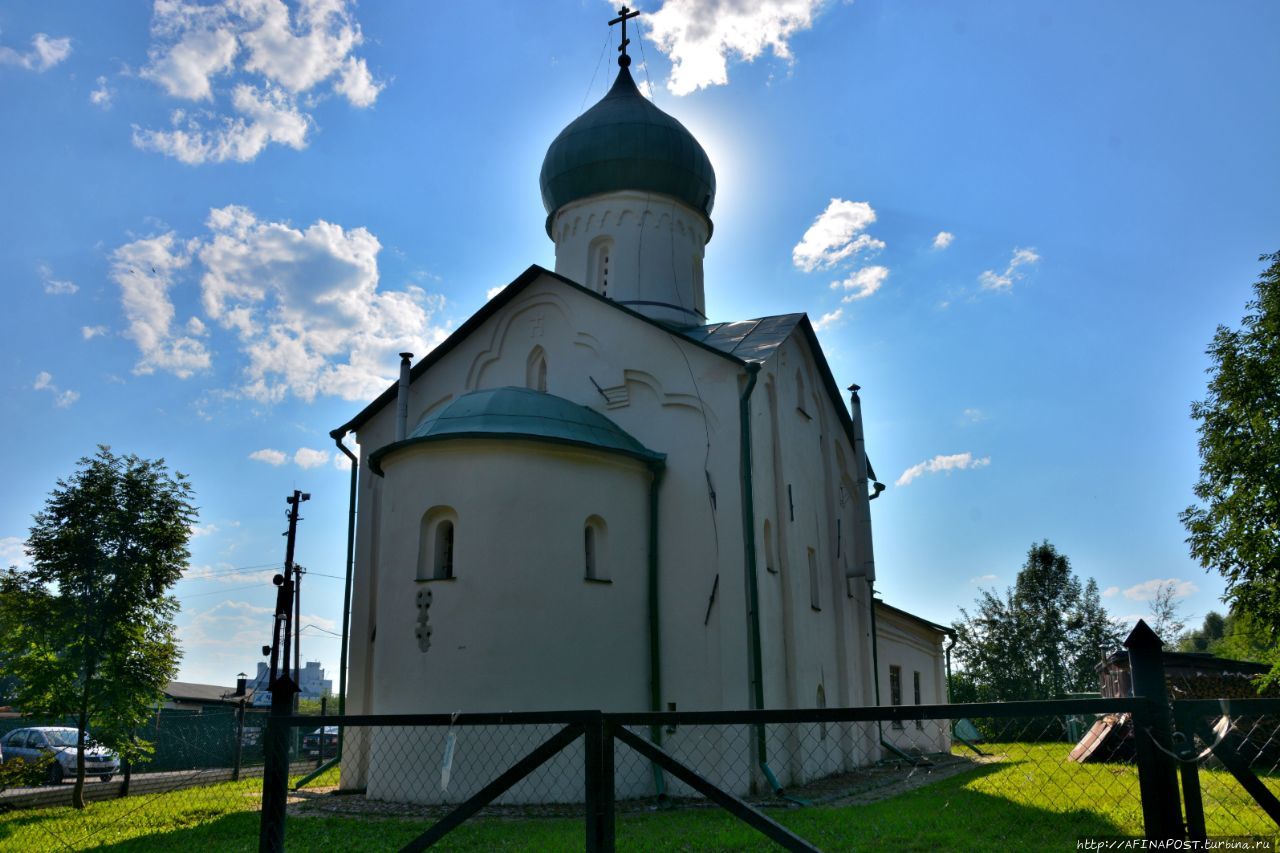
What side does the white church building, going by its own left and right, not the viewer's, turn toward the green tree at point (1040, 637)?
front

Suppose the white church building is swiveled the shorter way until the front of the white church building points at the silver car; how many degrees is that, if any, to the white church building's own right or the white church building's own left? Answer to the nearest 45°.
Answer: approximately 90° to the white church building's own left

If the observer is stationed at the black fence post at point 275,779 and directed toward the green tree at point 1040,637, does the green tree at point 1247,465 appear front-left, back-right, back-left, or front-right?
front-right

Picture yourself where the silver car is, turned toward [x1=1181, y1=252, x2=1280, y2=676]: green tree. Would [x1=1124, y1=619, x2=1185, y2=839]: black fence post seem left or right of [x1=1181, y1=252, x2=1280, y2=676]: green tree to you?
right

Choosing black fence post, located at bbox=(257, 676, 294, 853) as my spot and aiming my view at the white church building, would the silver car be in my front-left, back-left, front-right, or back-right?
front-left

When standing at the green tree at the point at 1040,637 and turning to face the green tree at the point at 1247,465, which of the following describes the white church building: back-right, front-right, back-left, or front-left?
front-right

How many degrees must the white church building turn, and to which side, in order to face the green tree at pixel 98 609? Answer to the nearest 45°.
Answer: approximately 135° to its left

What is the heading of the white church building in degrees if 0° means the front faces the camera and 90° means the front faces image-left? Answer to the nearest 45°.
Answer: approximately 225°

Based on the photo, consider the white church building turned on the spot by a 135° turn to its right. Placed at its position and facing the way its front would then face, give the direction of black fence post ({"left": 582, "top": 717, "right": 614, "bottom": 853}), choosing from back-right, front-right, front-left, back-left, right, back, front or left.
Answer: front

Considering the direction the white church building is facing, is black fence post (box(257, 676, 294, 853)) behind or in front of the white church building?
behind
